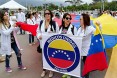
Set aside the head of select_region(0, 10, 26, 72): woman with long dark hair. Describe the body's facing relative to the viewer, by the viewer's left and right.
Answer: facing the viewer and to the right of the viewer

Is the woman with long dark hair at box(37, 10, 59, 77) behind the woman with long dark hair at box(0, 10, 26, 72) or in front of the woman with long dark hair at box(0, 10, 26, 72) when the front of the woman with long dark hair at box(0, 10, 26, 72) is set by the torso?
in front

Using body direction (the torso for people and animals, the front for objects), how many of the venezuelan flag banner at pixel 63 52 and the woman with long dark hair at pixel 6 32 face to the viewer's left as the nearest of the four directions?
0

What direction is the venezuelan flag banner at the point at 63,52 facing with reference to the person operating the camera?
facing the viewer
